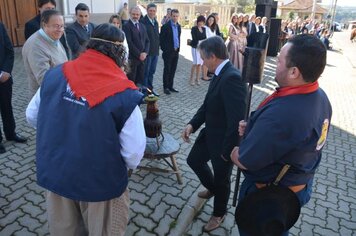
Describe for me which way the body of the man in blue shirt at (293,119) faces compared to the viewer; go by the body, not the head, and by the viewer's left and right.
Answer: facing away from the viewer and to the left of the viewer

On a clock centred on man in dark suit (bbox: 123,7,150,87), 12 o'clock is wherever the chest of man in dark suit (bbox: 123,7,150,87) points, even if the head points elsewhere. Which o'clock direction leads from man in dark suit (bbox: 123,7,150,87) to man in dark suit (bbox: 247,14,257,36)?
man in dark suit (bbox: 247,14,257,36) is roughly at 9 o'clock from man in dark suit (bbox: 123,7,150,87).

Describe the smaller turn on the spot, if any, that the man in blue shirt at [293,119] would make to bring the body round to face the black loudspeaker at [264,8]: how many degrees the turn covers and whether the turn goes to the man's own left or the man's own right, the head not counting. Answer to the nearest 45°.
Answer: approximately 45° to the man's own right

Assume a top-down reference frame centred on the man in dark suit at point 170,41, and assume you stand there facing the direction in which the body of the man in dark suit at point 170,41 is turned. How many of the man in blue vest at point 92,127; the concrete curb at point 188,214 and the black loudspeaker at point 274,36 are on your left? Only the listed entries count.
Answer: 1

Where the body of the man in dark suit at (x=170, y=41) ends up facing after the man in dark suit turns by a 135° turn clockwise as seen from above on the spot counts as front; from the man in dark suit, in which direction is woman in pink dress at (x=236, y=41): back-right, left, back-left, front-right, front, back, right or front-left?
back-right

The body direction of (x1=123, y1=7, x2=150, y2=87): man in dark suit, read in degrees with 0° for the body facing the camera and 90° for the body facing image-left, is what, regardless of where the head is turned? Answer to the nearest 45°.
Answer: approximately 315°

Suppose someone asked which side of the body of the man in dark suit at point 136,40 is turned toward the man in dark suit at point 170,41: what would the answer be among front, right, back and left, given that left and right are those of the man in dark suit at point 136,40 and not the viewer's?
left

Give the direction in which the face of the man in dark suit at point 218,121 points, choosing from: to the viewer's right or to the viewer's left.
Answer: to the viewer's left

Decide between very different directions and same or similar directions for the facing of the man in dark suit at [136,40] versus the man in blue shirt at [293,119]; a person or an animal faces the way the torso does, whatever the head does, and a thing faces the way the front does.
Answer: very different directions

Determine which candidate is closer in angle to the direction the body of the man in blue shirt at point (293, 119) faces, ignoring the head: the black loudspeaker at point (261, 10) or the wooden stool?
the wooden stool

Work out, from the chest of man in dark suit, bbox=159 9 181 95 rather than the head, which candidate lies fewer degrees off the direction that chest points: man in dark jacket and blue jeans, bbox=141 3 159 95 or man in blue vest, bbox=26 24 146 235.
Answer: the man in blue vest

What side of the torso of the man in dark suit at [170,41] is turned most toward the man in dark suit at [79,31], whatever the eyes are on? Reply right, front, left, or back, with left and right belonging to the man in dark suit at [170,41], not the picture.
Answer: right

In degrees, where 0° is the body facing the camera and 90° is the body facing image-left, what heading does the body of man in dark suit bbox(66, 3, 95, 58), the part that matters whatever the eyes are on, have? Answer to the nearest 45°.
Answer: approximately 315°
